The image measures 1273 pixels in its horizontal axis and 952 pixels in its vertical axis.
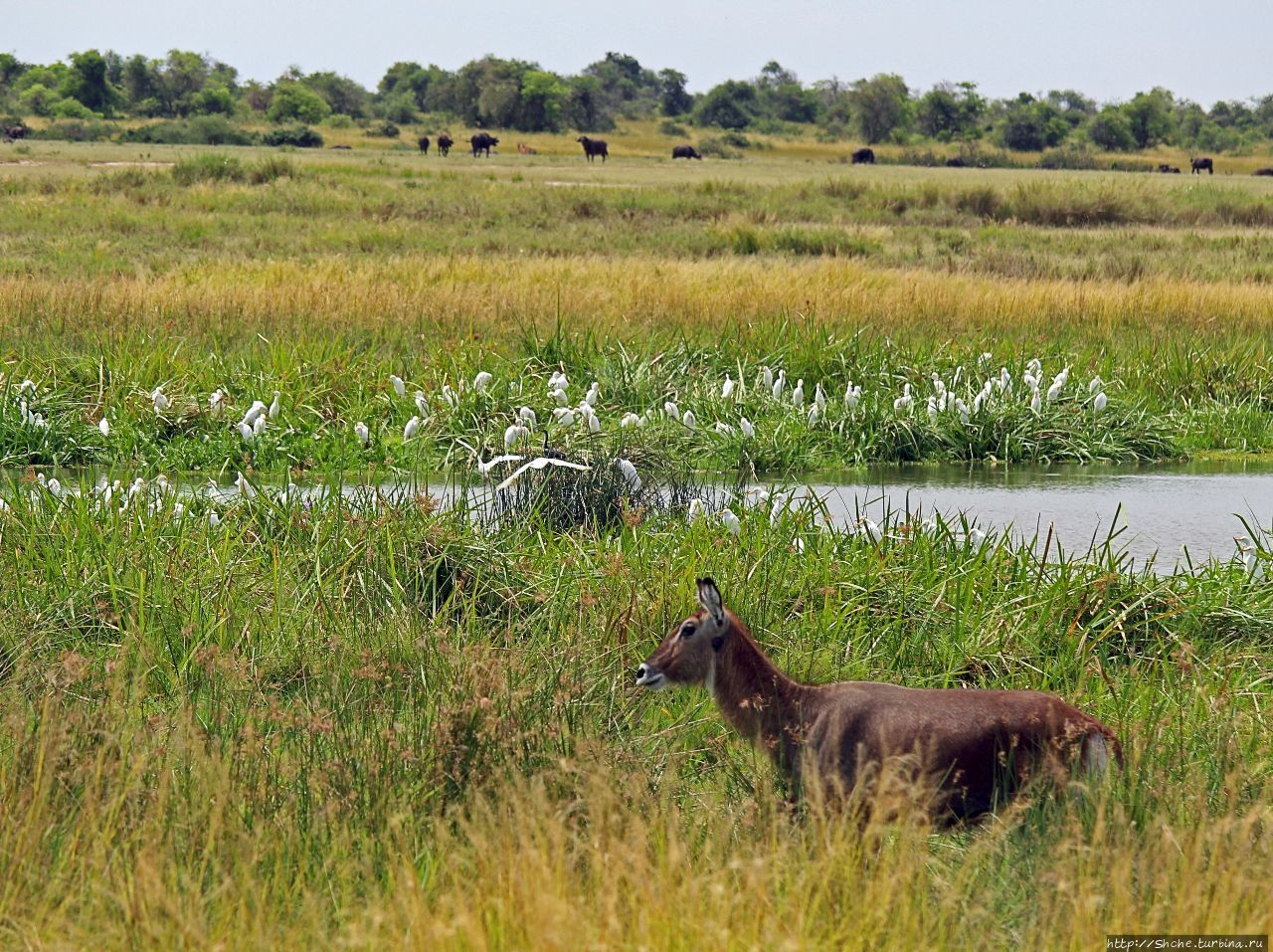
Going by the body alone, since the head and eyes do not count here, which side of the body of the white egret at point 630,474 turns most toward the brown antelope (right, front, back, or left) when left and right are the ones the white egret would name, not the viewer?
left

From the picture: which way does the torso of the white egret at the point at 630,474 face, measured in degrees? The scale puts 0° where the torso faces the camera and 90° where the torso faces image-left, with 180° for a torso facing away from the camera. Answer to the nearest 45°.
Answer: approximately 90°

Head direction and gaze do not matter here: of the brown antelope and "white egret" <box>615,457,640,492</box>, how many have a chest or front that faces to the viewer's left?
2

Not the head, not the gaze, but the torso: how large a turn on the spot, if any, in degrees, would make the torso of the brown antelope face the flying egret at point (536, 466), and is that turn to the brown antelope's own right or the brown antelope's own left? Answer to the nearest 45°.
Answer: approximately 45° to the brown antelope's own right

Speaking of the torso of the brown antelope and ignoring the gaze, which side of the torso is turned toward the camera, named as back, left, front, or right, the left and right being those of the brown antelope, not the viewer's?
left
